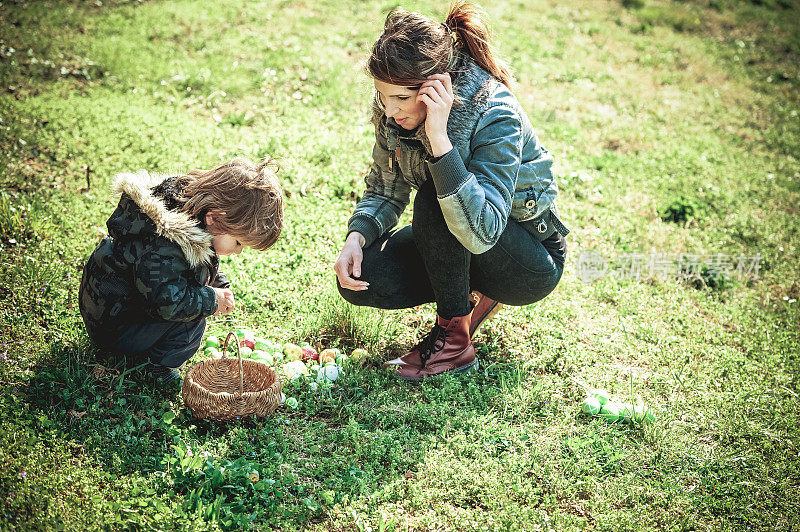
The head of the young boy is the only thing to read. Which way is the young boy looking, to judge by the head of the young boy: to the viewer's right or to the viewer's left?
to the viewer's right

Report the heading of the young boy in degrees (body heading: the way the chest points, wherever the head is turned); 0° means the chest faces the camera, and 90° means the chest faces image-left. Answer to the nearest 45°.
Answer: approximately 270°

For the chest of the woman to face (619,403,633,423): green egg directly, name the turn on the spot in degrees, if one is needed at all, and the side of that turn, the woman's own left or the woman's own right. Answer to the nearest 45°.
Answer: approximately 135° to the woman's own left

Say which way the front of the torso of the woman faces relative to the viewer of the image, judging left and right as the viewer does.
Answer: facing the viewer and to the left of the viewer

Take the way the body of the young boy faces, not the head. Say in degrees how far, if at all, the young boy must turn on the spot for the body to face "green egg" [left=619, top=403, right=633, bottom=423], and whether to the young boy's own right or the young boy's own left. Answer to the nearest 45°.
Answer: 0° — they already face it

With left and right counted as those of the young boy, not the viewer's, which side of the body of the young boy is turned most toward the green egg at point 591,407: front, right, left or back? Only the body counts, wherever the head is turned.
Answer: front

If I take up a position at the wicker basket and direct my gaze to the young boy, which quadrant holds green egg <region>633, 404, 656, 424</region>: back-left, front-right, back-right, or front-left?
back-right

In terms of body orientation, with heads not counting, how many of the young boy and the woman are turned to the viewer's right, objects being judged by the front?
1

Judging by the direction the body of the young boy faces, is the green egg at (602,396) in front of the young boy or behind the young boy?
in front
